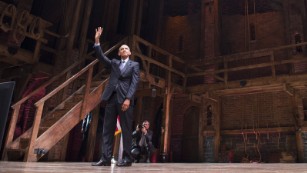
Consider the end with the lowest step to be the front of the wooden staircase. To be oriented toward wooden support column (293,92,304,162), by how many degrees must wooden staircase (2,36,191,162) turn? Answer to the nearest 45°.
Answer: approximately 135° to its left

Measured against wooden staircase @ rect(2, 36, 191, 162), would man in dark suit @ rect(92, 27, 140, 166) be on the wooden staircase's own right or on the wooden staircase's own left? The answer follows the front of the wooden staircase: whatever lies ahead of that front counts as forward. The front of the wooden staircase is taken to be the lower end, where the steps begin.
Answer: on the wooden staircase's own left

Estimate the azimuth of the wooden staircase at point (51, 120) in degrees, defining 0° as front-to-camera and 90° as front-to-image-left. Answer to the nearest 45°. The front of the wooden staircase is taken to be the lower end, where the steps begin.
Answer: approximately 45°

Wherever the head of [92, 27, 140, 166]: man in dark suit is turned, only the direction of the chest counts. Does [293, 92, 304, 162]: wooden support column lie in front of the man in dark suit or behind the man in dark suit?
behind

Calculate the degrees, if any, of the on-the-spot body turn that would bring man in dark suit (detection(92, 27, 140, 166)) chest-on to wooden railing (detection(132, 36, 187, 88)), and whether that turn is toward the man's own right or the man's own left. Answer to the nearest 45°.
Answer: approximately 135° to the man's own right

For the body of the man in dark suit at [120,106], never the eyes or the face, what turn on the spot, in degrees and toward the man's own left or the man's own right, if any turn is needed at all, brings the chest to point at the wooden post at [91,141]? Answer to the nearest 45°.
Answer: approximately 135° to the man's own right

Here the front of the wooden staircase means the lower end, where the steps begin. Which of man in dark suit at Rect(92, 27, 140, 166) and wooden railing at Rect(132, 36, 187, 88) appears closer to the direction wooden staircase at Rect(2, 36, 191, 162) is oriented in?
the man in dark suit

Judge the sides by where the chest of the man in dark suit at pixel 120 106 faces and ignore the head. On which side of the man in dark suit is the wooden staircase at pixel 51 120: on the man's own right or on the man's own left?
on the man's own right
